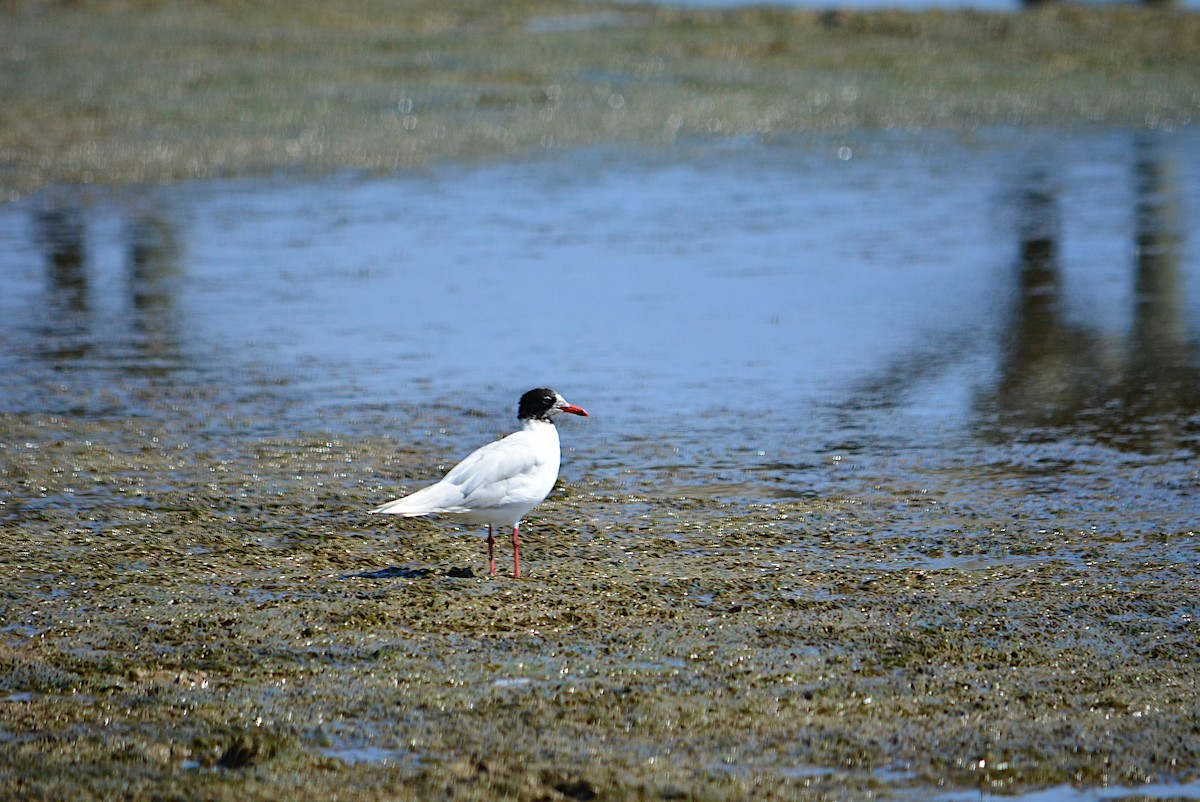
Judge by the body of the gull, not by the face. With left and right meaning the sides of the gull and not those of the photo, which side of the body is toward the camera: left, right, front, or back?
right
